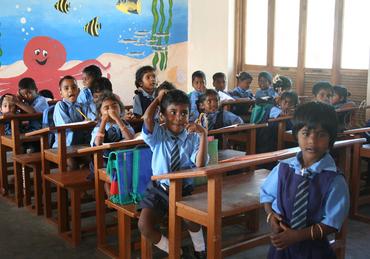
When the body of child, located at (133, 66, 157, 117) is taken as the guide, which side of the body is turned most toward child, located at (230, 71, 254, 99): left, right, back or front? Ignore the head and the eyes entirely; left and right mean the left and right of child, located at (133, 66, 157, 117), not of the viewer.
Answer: left

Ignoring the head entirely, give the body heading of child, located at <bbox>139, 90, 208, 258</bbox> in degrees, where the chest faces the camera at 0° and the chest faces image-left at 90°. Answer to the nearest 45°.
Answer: approximately 0°

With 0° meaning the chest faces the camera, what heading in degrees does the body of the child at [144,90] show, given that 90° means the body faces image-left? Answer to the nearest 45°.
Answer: approximately 315°

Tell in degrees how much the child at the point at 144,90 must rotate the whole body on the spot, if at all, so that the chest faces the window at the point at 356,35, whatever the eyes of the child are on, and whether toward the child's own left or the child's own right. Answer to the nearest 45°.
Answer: approximately 90° to the child's own left

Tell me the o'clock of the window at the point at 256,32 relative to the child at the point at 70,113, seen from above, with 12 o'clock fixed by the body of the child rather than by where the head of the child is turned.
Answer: The window is roughly at 9 o'clock from the child.

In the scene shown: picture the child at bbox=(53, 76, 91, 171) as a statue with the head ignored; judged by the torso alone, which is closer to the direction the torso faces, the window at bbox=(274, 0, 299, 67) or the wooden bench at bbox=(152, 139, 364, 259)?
the wooden bench

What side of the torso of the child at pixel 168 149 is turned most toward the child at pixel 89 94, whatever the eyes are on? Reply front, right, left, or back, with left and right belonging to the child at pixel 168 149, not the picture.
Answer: back

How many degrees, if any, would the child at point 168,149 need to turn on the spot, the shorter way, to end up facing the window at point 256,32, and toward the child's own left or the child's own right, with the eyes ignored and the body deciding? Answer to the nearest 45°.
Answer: approximately 180°

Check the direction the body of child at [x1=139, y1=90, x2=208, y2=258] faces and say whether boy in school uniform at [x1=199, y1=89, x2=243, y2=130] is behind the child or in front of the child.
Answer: behind
